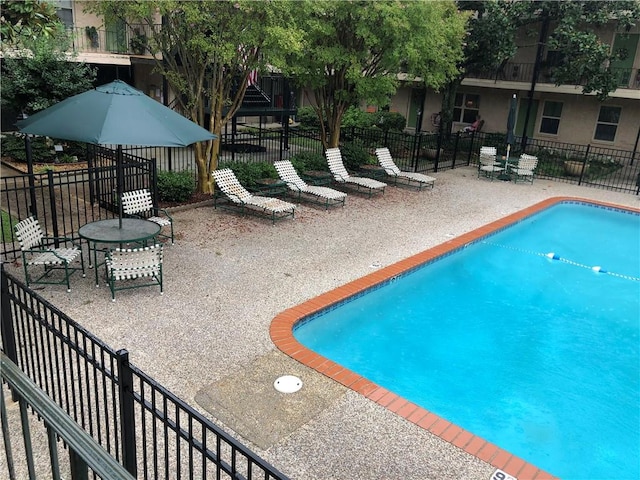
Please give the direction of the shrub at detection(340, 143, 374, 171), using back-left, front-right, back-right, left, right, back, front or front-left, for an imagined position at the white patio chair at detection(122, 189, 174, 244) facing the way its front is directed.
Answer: left

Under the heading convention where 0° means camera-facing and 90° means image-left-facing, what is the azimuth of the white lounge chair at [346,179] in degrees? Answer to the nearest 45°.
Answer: approximately 315°

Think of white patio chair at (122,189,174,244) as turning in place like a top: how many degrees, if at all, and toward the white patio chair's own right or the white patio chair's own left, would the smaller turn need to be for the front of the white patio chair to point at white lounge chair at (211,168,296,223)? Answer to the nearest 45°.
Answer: approximately 90° to the white patio chair's own left

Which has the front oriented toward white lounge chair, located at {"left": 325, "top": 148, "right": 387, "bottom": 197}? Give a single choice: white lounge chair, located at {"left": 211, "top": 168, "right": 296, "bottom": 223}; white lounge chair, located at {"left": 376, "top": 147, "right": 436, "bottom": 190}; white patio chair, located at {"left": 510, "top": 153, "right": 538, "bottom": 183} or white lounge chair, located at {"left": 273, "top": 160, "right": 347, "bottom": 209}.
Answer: the white patio chair

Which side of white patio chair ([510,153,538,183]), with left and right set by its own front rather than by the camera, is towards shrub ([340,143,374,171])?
front

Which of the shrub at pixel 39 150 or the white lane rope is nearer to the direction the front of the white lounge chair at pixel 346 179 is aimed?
the white lane rope

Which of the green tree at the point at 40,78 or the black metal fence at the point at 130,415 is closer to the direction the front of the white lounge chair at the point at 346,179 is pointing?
the black metal fence

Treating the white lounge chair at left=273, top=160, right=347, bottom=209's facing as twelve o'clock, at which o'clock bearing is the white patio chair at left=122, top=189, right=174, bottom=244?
The white patio chair is roughly at 3 o'clock from the white lounge chair.

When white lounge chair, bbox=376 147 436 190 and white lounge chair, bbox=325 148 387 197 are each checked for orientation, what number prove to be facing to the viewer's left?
0

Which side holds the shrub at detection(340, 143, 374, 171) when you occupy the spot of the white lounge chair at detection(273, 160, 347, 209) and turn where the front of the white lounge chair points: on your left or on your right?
on your left

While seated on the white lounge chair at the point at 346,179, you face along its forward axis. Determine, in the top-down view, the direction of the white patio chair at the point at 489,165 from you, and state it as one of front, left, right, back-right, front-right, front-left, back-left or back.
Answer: left
